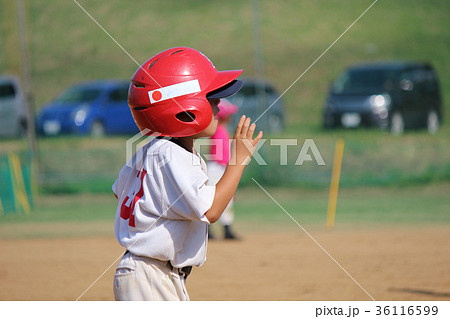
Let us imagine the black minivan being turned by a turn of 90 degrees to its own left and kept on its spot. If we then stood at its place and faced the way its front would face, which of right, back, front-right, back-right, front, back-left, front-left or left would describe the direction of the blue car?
back-right

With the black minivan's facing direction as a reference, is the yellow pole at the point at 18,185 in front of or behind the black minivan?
in front

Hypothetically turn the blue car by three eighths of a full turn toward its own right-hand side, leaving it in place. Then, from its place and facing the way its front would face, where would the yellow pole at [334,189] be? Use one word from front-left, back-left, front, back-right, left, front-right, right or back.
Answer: back-right

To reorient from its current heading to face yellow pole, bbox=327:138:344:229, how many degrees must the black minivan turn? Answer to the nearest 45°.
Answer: approximately 45° to its left

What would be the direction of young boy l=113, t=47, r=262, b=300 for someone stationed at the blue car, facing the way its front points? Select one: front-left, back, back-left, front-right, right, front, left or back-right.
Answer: front-left

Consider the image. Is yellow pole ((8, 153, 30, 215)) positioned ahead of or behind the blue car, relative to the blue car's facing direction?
ahead

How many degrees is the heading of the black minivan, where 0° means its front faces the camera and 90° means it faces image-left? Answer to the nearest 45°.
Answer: approximately 45°
